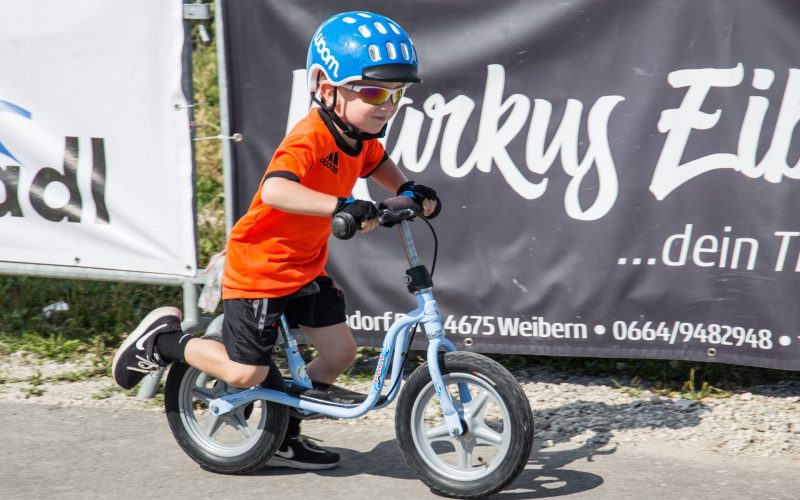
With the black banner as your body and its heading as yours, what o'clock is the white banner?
The white banner is roughly at 3 o'clock from the black banner.

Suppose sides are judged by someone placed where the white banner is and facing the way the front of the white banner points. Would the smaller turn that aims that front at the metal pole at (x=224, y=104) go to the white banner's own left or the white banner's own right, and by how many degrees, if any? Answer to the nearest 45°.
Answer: approximately 90° to the white banner's own left

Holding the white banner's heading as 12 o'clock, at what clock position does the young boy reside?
The young boy is roughly at 11 o'clock from the white banner.

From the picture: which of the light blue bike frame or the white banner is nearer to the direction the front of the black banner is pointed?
the light blue bike frame

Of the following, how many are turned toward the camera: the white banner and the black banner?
2

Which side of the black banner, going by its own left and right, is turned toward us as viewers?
front

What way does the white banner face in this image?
toward the camera

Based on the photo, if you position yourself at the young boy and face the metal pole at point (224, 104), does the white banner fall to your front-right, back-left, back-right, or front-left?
front-left

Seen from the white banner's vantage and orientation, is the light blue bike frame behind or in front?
in front

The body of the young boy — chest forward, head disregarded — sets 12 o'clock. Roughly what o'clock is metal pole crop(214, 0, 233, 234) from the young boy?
The metal pole is roughly at 7 o'clock from the young boy.

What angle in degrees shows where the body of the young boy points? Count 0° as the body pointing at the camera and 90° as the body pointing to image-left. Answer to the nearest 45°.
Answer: approximately 315°

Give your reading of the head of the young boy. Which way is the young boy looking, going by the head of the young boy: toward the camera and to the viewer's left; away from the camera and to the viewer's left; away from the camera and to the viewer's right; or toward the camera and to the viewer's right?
toward the camera and to the viewer's right

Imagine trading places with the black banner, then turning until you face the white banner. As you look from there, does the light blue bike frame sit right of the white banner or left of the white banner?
left
